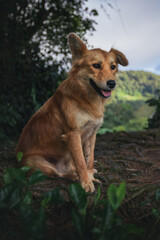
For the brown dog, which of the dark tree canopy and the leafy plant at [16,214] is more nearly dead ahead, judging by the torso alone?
the leafy plant

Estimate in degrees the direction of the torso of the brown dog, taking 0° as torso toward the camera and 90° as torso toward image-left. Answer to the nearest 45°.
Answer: approximately 315°

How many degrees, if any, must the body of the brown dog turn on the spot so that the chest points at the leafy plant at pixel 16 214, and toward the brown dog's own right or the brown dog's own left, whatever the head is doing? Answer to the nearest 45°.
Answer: approximately 45° to the brown dog's own right

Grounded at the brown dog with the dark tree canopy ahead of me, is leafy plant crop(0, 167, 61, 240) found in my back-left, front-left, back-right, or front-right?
back-left

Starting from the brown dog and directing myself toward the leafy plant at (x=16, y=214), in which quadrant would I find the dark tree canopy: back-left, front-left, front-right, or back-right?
back-right

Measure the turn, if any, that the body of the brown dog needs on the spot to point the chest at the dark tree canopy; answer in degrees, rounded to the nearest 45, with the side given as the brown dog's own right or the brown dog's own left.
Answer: approximately 135° to the brown dog's own left
